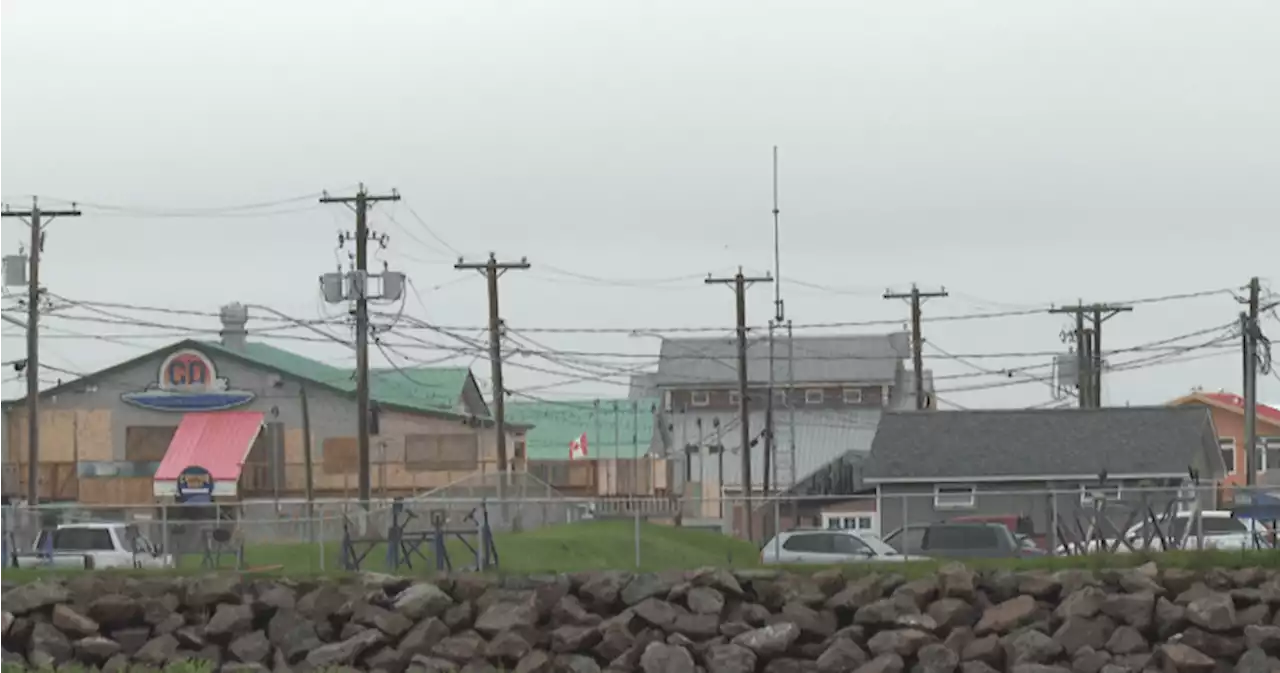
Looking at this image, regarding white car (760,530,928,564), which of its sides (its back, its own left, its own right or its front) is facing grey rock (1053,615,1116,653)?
right

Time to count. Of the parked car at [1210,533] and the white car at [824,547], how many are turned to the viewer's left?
1

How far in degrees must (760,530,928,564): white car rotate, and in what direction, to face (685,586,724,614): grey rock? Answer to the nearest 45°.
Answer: approximately 90° to its right

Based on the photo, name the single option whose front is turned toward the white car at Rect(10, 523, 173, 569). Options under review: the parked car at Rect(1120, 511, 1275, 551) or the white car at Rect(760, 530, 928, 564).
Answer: the parked car

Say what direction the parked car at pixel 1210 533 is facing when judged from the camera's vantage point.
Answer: facing to the left of the viewer

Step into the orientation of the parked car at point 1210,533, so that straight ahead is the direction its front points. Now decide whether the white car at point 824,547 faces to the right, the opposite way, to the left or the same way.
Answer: the opposite way

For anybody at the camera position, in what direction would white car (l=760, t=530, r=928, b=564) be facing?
facing to the right of the viewer

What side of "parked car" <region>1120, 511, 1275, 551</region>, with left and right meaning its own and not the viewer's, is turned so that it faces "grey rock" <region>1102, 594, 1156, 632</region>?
left
